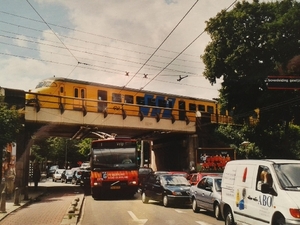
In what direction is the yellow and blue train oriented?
to the viewer's left

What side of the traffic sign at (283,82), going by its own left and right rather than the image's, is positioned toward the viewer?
front

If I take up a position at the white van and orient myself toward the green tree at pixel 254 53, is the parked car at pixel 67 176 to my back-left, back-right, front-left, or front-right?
front-left

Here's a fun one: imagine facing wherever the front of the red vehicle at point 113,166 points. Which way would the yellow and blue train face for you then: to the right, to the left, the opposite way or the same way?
to the right

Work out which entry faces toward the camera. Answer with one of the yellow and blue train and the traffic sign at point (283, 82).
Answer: the traffic sign

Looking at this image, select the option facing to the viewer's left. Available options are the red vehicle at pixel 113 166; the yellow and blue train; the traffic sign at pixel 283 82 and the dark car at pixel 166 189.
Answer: the yellow and blue train

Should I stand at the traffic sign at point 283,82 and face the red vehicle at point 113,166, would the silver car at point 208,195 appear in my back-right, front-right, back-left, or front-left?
front-left

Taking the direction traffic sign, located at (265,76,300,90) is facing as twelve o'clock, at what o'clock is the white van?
The white van is roughly at 12 o'clock from the traffic sign.
